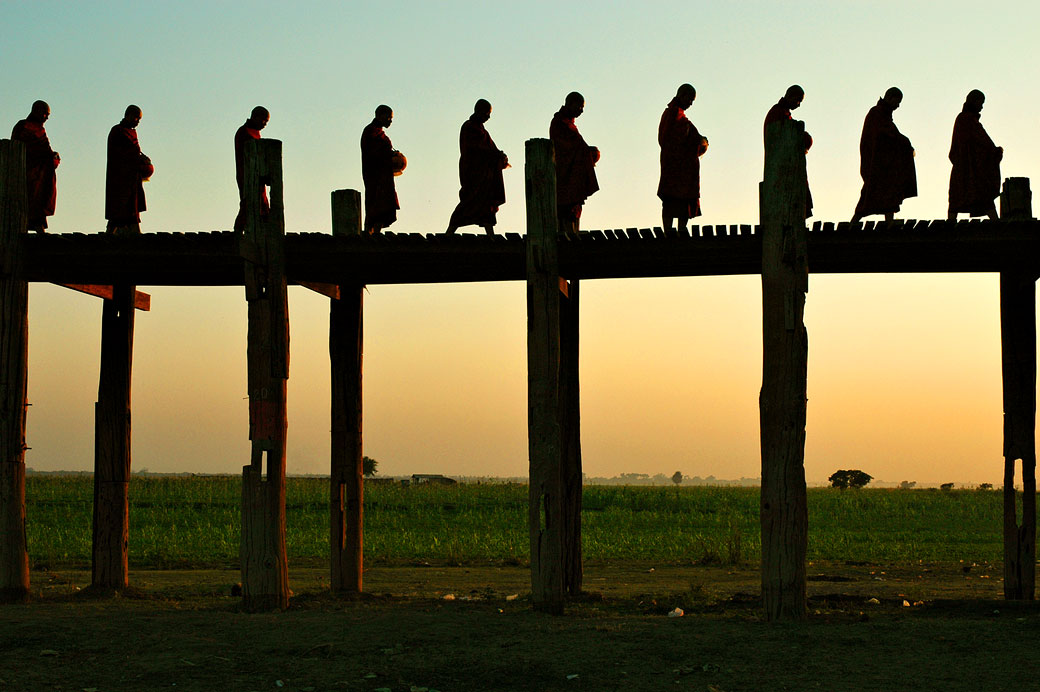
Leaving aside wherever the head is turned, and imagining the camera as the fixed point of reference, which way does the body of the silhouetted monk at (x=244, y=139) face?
to the viewer's right

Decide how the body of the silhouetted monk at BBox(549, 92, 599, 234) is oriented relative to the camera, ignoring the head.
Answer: to the viewer's right

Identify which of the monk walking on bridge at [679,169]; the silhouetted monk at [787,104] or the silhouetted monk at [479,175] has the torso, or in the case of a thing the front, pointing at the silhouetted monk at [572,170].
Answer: the silhouetted monk at [479,175]

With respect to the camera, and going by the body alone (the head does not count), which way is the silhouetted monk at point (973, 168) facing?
to the viewer's right

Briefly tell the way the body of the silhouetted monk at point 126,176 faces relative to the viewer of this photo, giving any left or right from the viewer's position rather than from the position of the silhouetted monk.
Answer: facing to the right of the viewer

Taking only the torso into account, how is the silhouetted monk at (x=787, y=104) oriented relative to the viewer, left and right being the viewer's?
facing to the right of the viewer

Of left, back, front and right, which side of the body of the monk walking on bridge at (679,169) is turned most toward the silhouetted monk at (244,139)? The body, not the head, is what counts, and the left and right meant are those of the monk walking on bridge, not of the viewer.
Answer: back

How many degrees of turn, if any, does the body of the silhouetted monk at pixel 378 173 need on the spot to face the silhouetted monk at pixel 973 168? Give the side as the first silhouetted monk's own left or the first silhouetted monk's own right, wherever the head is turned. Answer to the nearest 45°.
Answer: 0° — they already face them

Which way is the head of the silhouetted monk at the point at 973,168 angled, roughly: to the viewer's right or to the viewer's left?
to the viewer's right

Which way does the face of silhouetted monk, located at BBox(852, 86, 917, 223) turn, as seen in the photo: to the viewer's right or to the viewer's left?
to the viewer's right

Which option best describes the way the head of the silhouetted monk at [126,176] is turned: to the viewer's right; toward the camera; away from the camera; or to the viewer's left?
to the viewer's right

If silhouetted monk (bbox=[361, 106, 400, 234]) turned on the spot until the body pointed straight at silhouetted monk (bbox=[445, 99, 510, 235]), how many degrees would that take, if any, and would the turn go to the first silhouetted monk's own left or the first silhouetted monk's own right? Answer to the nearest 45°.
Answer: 0° — they already face them

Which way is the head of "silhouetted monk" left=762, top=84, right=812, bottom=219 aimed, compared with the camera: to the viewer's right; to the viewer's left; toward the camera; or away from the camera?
to the viewer's right
